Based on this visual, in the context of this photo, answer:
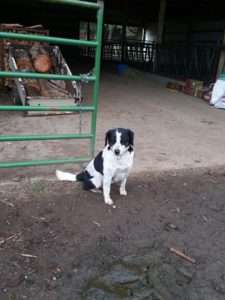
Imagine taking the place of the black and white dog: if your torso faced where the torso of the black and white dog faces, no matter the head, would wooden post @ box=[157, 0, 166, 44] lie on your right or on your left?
on your left

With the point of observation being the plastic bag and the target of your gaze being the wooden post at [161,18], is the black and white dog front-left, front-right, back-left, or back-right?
back-left

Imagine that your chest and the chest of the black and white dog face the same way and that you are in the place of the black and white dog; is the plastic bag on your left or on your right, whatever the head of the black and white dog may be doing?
on your left

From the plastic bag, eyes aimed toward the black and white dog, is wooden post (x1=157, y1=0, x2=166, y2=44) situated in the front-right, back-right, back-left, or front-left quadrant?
back-right

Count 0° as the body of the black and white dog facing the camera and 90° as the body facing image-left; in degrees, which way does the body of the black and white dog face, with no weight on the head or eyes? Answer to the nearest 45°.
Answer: approximately 315°
